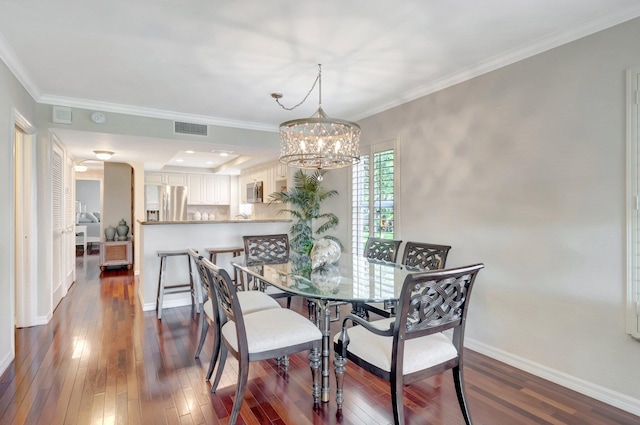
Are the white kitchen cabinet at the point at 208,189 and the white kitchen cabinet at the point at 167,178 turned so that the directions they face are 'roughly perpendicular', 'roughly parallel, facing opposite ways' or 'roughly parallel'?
roughly parallel

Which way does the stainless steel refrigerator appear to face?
toward the camera

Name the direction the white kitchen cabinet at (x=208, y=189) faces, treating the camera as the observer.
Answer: facing the viewer

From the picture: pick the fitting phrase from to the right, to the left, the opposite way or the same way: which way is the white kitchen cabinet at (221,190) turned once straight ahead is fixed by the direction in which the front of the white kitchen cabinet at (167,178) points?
the same way

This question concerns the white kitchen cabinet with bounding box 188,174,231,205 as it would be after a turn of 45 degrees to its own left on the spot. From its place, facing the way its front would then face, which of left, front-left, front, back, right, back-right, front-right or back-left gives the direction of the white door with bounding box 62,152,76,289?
right

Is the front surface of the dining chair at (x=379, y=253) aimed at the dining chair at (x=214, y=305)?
yes

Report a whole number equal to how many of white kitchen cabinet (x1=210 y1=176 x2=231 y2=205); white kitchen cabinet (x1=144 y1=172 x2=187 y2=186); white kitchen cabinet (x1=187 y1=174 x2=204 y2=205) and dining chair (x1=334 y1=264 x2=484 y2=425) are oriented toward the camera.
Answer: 3

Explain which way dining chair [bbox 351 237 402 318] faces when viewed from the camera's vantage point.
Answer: facing the viewer and to the left of the viewer

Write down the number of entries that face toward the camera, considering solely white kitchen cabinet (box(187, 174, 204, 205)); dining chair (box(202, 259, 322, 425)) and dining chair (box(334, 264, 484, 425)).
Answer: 1

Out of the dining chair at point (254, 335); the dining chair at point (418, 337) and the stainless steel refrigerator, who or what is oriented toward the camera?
the stainless steel refrigerator

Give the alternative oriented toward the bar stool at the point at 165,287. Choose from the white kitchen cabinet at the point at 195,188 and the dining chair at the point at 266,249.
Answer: the white kitchen cabinet

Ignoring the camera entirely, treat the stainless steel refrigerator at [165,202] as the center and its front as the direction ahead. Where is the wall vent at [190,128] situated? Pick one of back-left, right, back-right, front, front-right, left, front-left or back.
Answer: front

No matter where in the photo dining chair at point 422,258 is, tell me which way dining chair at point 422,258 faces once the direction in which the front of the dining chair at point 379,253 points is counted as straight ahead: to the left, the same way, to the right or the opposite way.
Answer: the same way

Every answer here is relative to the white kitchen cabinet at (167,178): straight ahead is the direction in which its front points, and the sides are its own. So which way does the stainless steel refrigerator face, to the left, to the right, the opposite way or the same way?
the same way

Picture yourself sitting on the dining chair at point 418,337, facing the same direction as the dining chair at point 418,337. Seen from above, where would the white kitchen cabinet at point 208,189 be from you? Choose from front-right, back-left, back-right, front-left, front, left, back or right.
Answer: front

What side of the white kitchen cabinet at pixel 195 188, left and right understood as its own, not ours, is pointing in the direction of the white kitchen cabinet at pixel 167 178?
right

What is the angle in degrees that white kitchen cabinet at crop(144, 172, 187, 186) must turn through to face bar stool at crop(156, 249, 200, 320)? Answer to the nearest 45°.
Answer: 0° — it already faces it
